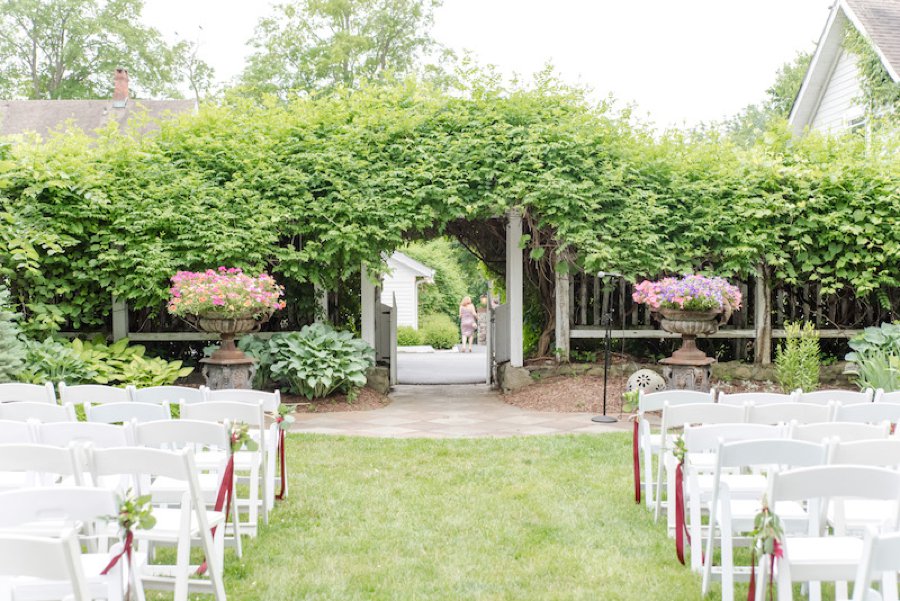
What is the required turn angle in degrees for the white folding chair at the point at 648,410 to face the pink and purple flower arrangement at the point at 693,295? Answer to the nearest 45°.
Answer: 0° — it already faces it

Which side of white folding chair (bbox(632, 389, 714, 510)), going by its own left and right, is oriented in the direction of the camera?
back

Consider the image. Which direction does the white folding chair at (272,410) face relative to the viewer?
away from the camera

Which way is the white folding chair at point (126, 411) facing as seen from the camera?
away from the camera

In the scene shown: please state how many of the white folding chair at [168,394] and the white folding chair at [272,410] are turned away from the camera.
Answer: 2

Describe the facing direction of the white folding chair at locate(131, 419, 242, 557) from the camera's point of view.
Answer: facing away from the viewer and to the right of the viewer

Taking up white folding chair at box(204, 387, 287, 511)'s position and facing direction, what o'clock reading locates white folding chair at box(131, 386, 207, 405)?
white folding chair at box(131, 386, 207, 405) is roughly at 10 o'clock from white folding chair at box(204, 387, 287, 511).

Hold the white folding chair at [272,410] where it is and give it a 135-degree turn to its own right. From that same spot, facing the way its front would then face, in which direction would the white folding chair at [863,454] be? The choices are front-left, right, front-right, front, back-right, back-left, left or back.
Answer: front
